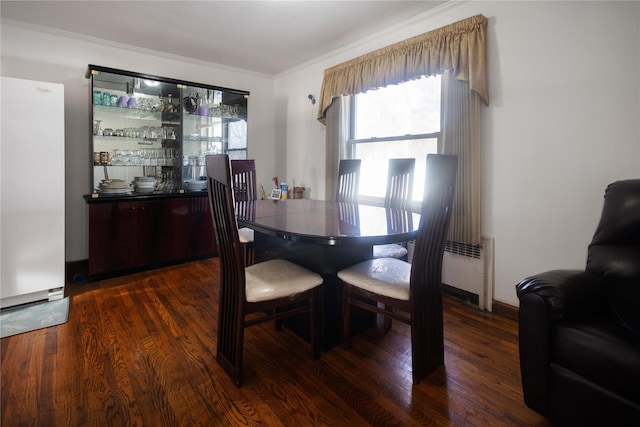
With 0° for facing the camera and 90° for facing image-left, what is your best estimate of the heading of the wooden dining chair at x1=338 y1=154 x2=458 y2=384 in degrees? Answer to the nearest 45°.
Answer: approximately 135°

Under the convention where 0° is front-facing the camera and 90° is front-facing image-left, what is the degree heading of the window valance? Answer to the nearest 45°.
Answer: approximately 45°

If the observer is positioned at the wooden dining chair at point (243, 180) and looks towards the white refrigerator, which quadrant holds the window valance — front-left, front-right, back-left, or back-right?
back-left

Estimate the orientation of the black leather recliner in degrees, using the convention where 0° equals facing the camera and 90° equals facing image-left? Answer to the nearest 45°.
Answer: approximately 45°

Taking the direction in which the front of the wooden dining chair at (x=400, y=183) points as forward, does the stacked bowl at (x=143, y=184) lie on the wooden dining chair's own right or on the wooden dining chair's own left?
on the wooden dining chair's own right

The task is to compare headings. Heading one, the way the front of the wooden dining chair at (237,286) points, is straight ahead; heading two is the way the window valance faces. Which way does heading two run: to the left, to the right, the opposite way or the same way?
the opposite way

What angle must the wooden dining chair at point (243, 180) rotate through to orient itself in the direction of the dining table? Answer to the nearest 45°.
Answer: approximately 45° to its right

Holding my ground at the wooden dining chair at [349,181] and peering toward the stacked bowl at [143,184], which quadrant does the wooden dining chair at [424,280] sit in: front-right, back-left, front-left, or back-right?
back-left
